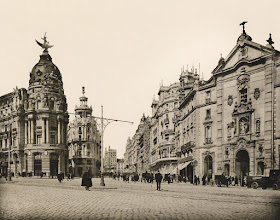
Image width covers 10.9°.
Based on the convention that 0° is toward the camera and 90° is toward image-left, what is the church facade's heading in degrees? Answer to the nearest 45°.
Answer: approximately 45°
